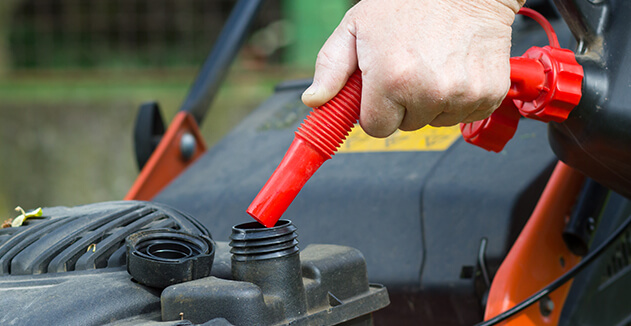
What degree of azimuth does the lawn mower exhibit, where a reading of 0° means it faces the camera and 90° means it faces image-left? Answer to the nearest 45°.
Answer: approximately 45°

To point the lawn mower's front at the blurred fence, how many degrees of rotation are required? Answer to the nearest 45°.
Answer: approximately 135° to its right
